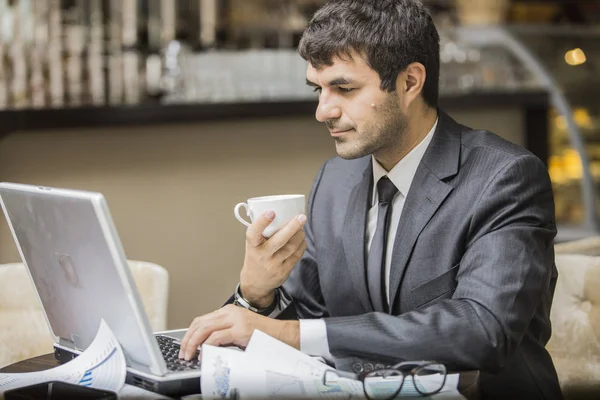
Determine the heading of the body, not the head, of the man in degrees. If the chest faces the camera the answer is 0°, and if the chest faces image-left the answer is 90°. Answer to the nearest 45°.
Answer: approximately 45°

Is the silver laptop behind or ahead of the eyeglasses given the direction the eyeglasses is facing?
behind

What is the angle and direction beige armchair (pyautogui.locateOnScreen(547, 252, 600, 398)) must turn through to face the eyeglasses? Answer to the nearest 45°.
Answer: approximately 45° to its left

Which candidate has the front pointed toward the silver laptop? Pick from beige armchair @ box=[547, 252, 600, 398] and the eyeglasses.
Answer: the beige armchair

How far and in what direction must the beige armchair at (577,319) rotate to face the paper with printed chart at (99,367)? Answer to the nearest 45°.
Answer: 0° — it already faces it

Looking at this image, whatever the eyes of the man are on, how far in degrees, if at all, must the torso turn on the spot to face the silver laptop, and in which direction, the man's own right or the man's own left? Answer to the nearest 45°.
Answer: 0° — they already face it

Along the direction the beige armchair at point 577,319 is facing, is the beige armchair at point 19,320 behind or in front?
in front

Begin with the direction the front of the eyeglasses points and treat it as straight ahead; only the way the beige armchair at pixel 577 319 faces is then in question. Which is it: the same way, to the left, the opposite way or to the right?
to the right

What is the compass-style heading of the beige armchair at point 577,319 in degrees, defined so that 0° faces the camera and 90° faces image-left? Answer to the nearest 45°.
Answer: approximately 45°

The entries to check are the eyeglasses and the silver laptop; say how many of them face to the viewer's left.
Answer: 0

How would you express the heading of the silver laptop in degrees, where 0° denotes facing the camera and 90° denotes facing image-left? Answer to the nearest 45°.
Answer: approximately 225°

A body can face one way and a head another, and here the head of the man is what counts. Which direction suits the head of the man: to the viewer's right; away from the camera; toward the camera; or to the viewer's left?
to the viewer's left

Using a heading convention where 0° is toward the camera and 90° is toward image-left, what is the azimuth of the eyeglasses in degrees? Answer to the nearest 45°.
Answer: approximately 315°
